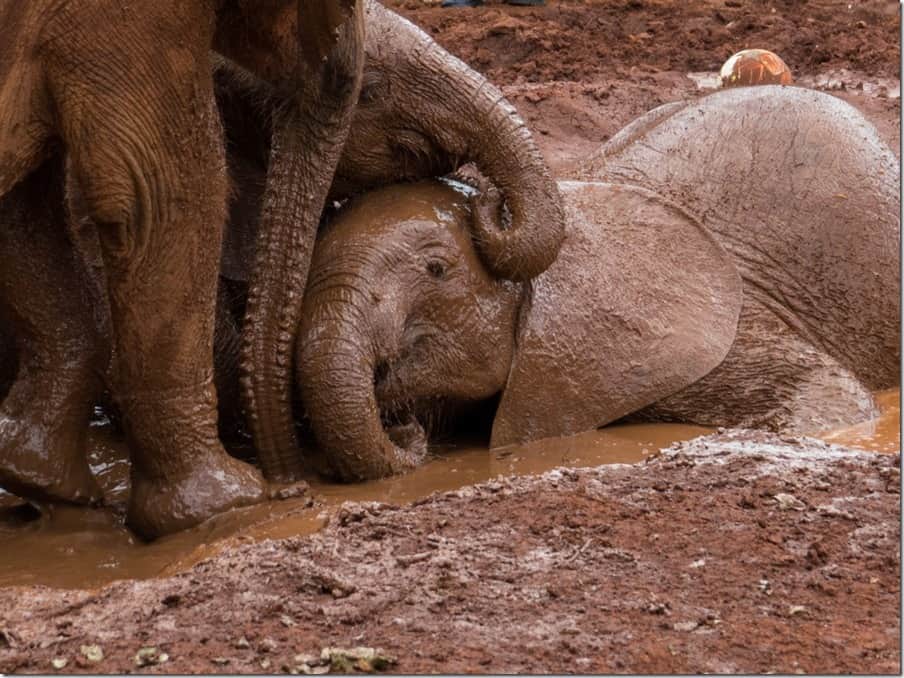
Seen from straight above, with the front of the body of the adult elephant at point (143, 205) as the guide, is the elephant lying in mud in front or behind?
in front

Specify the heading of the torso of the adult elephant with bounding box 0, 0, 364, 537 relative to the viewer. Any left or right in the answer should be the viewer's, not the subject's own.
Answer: facing to the right of the viewer

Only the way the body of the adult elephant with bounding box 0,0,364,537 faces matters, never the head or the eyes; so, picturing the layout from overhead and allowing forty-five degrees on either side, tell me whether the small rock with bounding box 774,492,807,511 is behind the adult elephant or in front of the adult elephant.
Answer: in front

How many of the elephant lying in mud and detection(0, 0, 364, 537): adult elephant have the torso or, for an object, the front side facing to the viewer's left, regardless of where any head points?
1

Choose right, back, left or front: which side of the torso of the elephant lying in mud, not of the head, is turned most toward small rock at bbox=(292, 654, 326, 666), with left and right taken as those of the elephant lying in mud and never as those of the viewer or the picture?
left

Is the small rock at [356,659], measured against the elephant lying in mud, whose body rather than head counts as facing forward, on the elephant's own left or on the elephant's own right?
on the elephant's own left

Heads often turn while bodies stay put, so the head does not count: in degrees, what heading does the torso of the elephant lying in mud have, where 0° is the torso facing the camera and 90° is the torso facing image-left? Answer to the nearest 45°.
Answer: approximately 90°
